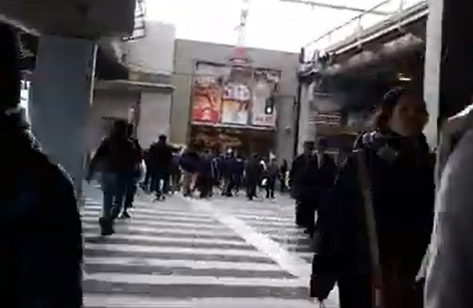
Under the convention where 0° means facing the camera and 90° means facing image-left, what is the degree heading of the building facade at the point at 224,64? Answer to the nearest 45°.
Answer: approximately 0°

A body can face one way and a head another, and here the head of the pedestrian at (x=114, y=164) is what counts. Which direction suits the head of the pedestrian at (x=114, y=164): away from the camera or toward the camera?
away from the camera

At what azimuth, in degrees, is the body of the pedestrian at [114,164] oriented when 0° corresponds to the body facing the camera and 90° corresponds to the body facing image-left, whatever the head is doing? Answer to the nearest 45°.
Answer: approximately 180°

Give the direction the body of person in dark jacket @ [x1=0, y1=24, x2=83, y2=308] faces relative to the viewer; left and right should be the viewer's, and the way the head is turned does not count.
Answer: facing away from the viewer

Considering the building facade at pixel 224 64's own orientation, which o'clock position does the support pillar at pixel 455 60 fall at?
The support pillar is roughly at 12 o'clock from the building facade.

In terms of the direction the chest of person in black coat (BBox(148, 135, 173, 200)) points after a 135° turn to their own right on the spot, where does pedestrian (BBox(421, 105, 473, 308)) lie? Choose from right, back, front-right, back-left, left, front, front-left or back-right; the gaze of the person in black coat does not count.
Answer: front-right

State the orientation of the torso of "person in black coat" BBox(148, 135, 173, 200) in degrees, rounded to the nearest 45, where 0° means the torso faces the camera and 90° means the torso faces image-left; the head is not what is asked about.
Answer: approximately 180°

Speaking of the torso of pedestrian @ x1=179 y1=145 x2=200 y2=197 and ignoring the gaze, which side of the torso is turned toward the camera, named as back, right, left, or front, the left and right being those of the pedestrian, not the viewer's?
back

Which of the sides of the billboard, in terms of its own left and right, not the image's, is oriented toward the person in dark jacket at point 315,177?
front

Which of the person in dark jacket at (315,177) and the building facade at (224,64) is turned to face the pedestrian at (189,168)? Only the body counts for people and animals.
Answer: the building facade
